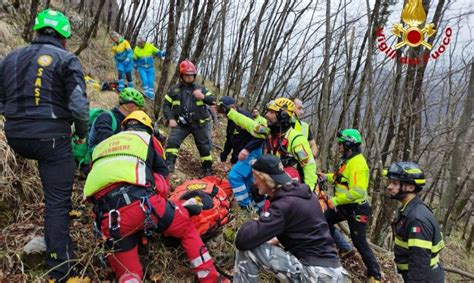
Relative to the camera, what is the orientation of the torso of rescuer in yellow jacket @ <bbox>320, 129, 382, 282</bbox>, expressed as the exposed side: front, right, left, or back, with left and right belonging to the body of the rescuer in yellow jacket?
left

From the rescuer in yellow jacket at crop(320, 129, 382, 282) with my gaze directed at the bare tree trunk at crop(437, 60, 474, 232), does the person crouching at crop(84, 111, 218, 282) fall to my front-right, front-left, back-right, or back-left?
back-left

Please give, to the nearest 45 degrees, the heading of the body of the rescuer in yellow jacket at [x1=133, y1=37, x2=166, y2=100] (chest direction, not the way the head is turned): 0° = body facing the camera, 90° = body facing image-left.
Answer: approximately 0°

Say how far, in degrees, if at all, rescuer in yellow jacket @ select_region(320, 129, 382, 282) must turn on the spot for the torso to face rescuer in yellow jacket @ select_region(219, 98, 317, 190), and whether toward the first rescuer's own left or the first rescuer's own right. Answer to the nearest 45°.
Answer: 0° — they already face them

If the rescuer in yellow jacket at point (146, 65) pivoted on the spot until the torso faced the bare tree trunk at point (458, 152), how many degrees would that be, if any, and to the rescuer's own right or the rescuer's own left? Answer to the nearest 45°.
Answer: approximately 90° to the rescuer's own left

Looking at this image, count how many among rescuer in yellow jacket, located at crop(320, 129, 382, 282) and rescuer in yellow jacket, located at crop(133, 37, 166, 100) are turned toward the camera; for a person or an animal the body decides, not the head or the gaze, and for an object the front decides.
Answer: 1

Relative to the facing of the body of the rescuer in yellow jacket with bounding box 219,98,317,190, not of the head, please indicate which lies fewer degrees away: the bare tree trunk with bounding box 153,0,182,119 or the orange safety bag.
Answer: the orange safety bag
